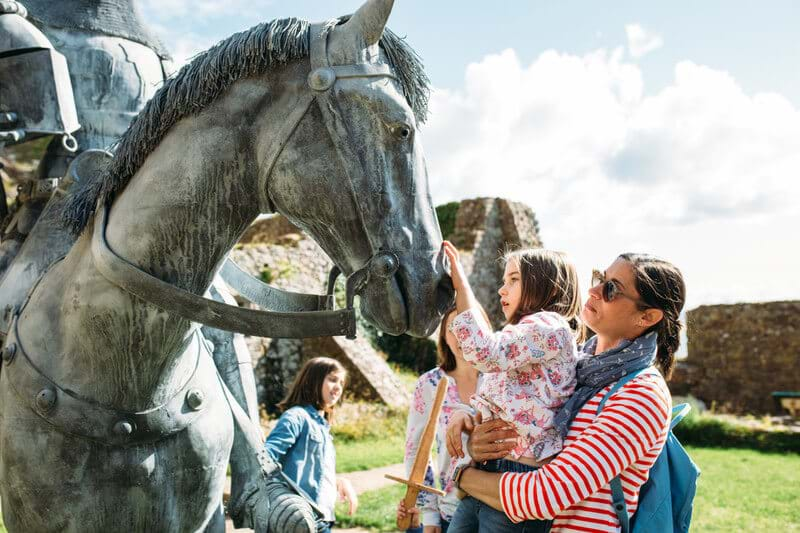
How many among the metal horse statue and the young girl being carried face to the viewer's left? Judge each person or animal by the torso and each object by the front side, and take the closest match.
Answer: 1

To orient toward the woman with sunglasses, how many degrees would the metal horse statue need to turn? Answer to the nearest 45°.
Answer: approximately 45° to its left

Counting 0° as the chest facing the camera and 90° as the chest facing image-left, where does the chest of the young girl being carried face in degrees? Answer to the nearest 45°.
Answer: approximately 90°

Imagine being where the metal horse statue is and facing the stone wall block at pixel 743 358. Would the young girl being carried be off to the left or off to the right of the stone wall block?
right

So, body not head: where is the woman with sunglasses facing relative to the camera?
to the viewer's left

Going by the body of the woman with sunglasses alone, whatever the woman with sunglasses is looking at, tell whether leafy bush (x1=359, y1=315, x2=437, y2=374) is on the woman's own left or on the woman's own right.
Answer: on the woman's own right

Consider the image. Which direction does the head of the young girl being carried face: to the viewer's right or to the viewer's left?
to the viewer's left

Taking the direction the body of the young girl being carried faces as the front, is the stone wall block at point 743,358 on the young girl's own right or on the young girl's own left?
on the young girl's own right

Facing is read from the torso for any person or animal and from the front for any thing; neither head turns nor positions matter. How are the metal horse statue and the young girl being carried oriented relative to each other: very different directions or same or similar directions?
very different directions

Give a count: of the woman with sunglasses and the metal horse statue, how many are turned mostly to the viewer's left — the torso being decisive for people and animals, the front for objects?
1

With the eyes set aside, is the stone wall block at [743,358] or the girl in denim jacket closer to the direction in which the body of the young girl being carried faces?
the girl in denim jacket
